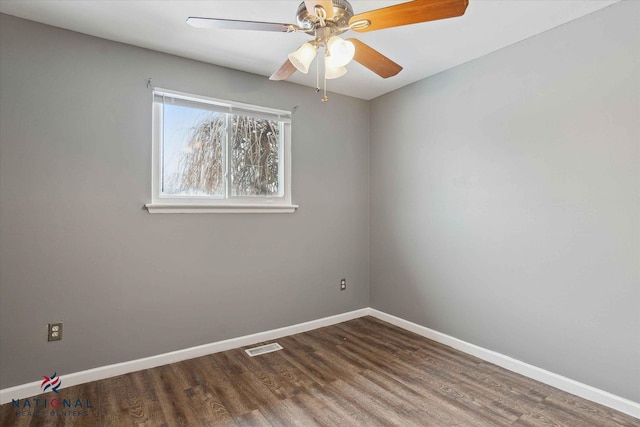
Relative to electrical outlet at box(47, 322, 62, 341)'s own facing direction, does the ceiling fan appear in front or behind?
in front

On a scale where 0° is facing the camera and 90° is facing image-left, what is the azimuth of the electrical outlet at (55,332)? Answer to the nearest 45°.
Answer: approximately 0°
